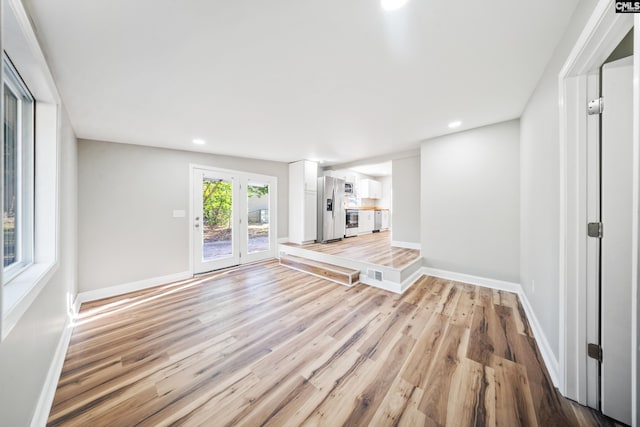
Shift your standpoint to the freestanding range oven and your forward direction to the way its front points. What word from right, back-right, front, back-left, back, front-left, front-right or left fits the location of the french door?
right

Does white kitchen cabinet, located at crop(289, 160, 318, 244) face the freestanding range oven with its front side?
no

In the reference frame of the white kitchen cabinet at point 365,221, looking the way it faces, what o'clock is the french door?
The french door is roughly at 3 o'clock from the white kitchen cabinet.

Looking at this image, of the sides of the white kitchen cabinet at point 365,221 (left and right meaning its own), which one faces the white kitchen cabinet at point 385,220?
left

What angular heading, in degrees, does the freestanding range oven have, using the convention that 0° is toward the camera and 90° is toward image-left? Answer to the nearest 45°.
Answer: approximately 315°

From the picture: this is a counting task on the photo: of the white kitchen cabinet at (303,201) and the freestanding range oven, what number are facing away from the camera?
0

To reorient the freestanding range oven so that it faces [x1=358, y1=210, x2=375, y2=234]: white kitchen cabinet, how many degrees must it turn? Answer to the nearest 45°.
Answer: approximately 90° to its left

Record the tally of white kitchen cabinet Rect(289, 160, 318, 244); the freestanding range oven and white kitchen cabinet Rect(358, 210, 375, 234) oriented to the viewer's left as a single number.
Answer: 0

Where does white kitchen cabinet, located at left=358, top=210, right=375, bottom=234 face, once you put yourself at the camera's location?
facing the viewer and to the right of the viewer

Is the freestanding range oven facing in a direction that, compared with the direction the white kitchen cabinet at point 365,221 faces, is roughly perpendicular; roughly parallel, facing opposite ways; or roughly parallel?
roughly parallel

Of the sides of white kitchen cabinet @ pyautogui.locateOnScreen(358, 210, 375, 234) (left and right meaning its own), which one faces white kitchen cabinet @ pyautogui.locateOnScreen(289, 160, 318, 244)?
right

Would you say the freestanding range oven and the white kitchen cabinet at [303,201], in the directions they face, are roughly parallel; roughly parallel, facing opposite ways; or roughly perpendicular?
roughly parallel

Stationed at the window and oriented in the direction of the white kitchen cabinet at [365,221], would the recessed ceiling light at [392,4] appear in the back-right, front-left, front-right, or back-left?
front-right

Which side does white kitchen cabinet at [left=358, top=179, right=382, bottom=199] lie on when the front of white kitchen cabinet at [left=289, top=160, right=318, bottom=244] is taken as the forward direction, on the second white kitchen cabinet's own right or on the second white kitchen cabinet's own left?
on the second white kitchen cabinet's own left

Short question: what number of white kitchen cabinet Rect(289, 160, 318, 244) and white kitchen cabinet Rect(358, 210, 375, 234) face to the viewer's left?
0

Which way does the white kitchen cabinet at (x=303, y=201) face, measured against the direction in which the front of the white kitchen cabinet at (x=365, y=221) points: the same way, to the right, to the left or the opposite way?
the same way
